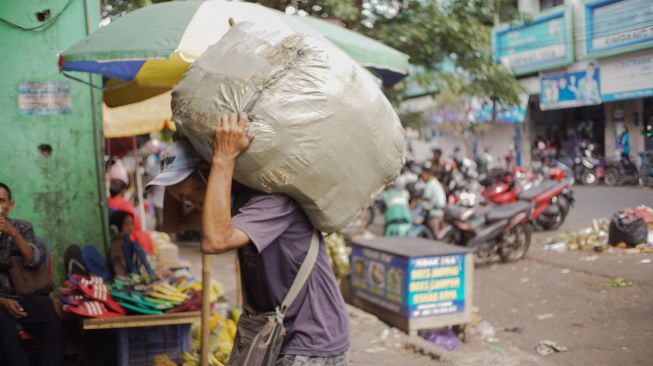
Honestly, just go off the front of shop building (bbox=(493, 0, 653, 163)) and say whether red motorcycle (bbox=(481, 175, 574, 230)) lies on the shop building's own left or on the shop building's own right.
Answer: on the shop building's own right

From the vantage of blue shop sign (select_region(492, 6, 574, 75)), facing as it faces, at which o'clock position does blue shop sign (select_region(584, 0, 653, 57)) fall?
blue shop sign (select_region(584, 0, 653, 57)) is roughly at 10 o'clock from blue shop sign (select_region(492, 6, 574, 75)).

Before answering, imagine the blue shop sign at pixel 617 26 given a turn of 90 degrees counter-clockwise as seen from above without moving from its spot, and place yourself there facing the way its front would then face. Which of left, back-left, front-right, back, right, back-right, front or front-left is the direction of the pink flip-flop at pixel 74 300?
right

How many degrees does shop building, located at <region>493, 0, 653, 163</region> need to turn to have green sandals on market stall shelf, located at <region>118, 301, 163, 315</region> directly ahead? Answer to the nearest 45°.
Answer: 0° — it already faces it

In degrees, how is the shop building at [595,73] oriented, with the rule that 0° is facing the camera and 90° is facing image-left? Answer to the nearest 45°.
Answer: approximately 45°

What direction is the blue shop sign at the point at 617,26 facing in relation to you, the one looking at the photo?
facing the viewer and to the left of the viewer

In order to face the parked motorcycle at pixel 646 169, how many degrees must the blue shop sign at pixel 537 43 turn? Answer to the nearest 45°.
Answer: approximately 45° to its left
